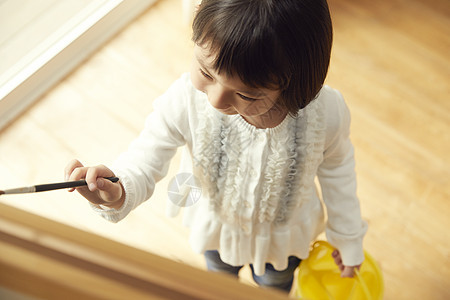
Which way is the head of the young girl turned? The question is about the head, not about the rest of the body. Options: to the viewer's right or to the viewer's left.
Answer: to the viewer's left

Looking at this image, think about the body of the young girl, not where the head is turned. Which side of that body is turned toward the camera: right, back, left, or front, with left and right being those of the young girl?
front
